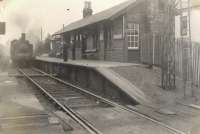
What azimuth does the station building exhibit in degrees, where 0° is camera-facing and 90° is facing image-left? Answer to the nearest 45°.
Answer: approximately 45°

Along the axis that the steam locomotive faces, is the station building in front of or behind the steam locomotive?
in front

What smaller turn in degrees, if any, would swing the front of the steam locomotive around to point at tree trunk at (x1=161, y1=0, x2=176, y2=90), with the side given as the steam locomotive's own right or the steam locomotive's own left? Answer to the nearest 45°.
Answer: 0° — it already faces it

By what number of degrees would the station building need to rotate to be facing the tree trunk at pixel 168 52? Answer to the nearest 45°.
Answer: approximately 45° to its left

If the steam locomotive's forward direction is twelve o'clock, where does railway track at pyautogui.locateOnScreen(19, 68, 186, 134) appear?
The railway track is roughly at 12 o'clock from the steam locomotive.

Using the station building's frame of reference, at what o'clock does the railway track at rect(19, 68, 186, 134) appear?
The railway track is roughly at 11 o'clock from the station building.

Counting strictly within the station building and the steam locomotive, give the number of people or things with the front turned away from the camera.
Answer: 0

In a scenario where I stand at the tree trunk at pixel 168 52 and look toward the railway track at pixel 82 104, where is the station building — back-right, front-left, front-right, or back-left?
back-right

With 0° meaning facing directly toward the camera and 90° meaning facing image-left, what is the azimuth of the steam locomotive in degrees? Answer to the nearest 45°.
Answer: approximately 0°
